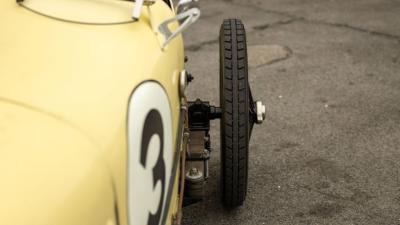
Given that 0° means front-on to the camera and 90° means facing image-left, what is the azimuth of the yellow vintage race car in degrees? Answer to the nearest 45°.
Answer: approximately 180°
